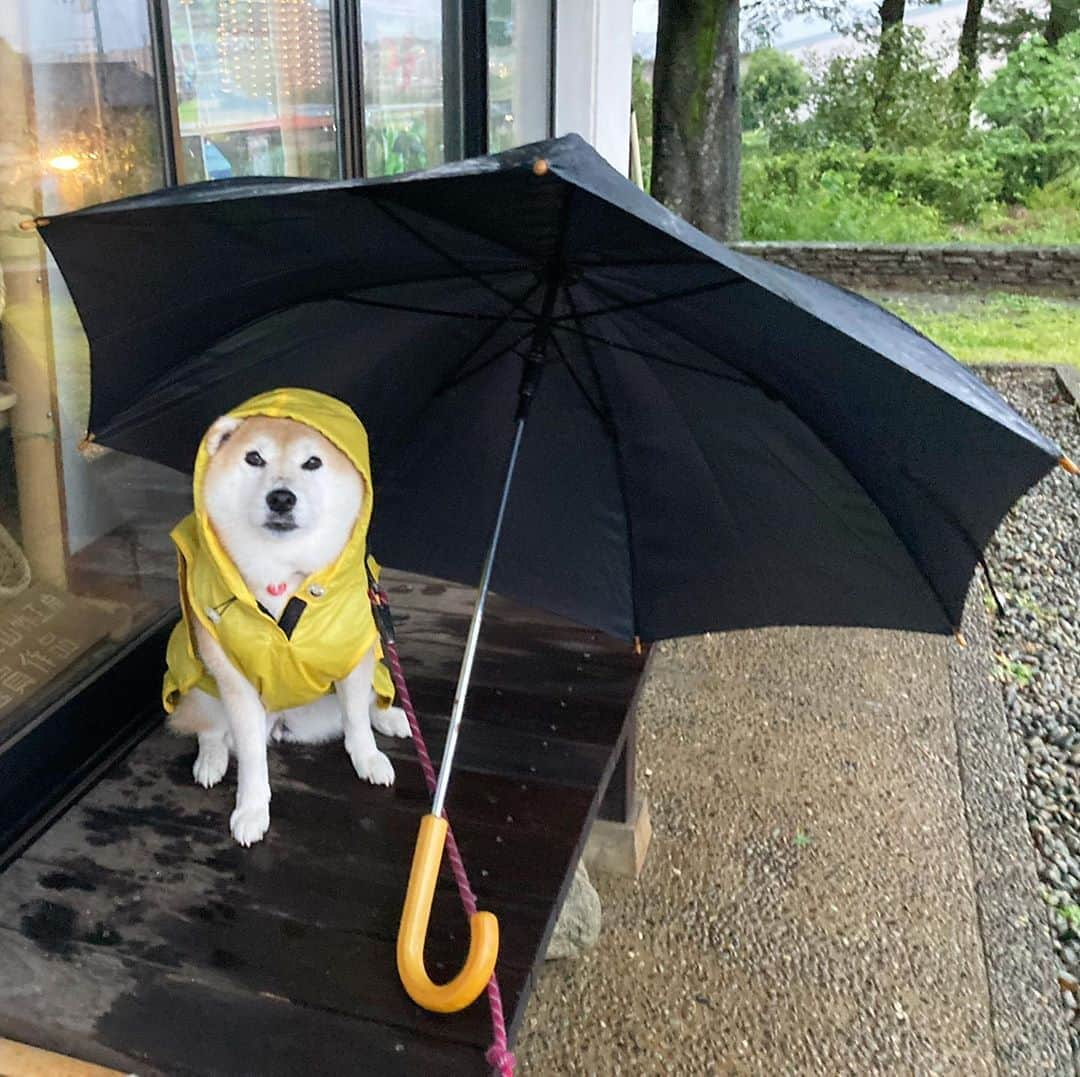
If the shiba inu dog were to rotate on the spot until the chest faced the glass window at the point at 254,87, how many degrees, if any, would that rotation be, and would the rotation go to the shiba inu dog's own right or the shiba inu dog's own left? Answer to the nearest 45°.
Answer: approximately 180°

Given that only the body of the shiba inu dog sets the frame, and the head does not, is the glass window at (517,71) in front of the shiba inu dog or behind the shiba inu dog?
behind

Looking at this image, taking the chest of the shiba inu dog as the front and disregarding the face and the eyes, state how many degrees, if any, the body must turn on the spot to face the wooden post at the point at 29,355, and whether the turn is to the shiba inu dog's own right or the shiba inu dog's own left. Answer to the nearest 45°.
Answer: approximately 135° to the shiba inu dog's own right

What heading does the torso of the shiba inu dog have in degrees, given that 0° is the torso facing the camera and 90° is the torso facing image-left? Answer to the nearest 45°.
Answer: approximately 0°

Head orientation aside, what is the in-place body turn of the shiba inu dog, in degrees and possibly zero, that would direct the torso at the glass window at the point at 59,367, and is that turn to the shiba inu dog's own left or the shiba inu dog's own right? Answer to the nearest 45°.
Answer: approximately 135° to the shiba inu dog's own right

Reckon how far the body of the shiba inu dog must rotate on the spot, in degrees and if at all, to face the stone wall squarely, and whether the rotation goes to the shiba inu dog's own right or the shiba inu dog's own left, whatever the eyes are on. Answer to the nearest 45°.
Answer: approximately 135° to the shiba inu dog's own left

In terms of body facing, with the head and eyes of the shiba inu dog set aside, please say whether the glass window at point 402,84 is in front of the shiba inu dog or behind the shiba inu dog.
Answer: behind
